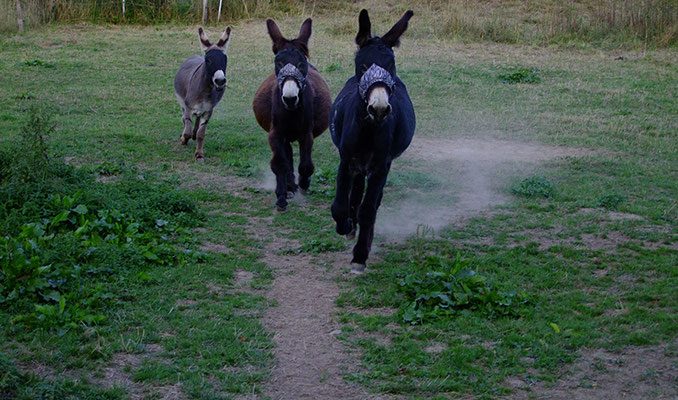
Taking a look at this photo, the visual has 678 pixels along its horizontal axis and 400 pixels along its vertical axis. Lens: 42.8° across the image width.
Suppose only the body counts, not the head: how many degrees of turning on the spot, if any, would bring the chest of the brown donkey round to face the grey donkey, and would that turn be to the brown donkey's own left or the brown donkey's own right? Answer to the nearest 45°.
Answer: approximately 135° to the brown donkey's own right

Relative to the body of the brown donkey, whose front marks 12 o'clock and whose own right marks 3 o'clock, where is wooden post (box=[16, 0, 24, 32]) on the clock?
The wooden post is roughly at 5 o'clock from the brown donkey.

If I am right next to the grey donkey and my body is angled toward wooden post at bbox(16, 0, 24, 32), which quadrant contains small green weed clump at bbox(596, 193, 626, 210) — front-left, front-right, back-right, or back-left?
back-right

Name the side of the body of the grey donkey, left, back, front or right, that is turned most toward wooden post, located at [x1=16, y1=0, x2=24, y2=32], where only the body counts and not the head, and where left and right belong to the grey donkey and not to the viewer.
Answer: back

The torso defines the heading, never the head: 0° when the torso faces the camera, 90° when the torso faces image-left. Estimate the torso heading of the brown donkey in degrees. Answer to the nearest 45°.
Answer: approximately 0°

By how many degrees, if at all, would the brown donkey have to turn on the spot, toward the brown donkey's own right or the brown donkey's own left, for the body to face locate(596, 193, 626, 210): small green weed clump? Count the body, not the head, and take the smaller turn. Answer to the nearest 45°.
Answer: approximately 90° to the brown donkey's own left

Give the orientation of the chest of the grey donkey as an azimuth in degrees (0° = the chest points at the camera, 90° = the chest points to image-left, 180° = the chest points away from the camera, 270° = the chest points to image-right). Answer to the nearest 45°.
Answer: approximately 315°
